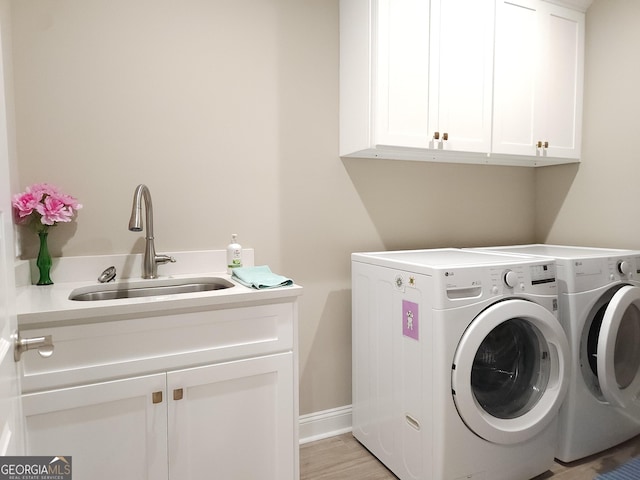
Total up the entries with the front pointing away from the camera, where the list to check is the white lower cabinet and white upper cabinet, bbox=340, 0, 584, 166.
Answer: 0

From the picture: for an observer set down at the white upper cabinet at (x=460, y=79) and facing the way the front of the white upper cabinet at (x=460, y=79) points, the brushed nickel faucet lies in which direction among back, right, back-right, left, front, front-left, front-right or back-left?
right

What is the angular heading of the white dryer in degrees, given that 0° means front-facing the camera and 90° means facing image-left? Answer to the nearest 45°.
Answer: approximately 315°

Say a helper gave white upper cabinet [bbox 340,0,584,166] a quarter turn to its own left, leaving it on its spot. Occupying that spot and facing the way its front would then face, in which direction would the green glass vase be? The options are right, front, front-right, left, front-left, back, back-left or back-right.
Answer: back

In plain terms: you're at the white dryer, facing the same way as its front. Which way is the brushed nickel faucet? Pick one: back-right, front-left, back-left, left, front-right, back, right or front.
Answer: right

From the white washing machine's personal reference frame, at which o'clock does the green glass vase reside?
The green glass vase is roughly at 4 o'clock from the white washing machine.

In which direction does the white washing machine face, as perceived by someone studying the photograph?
facing the viewer and to the right of the viewer

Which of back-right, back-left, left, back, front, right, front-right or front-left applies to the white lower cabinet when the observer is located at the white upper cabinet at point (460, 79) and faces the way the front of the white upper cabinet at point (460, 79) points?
right

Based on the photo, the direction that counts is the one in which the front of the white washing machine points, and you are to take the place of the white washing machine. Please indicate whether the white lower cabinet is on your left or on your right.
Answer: on your right

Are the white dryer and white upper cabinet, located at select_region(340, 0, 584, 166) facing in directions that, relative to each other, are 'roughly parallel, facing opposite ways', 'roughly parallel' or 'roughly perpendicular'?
roughly parallel

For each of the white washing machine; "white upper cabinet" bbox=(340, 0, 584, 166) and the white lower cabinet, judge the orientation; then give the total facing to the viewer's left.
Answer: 0

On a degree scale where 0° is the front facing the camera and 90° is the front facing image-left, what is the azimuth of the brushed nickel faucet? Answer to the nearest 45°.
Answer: approximately 45°

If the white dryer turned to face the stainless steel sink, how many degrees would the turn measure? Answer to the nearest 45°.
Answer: approximately 90° to its right

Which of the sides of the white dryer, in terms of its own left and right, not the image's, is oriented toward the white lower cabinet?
right

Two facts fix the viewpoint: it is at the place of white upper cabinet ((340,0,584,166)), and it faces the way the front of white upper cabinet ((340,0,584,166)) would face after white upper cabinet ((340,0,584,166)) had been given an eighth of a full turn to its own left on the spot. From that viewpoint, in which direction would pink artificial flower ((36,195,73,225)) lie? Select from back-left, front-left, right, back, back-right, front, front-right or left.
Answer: back-right
